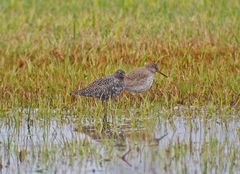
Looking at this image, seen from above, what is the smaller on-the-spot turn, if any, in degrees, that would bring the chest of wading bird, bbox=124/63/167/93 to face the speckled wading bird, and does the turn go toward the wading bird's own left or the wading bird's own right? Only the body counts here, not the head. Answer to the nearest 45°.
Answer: approximately 135° to the wading bird's own right

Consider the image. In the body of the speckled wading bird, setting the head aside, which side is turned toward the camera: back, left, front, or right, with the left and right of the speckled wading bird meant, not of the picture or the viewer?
right

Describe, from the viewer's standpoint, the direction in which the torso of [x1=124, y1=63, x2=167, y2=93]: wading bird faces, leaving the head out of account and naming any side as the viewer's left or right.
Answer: facing to the right of the viewer

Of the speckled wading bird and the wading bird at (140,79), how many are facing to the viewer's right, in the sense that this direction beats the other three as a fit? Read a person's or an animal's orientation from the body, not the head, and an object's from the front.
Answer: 2
